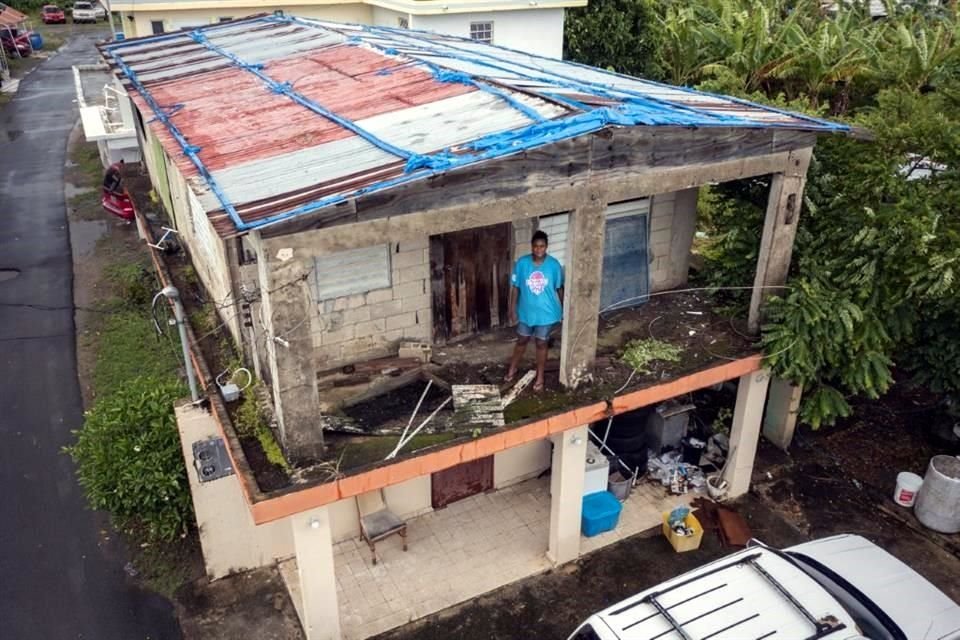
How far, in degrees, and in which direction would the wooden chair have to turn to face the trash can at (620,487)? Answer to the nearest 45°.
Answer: approximately 45° to its left

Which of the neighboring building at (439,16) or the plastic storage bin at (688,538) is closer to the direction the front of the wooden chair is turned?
the plastic storage bin

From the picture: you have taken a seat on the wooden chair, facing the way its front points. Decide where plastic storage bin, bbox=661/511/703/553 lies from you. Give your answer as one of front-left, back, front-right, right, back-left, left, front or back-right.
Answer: front-left

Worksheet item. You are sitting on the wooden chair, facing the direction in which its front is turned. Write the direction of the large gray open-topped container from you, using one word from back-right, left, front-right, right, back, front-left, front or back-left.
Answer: front-left

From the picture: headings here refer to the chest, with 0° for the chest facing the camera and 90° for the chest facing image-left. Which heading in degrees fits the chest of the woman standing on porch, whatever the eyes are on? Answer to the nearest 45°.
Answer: approximately 0°

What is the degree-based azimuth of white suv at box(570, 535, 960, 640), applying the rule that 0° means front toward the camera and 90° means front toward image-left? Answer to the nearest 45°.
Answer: approximately 225°

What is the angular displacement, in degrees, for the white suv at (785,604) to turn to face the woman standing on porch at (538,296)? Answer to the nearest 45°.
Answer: approximately 135° to its left

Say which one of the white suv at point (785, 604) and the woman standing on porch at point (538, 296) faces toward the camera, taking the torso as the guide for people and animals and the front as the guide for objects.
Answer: the woman standing on porch

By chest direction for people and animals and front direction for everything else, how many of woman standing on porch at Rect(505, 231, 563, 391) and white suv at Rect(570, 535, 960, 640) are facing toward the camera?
1

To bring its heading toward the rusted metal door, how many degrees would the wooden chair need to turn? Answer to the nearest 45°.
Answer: approximately 90° to its left

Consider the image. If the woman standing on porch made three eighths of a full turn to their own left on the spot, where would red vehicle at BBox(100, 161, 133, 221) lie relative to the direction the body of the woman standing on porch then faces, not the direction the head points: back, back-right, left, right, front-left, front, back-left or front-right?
left

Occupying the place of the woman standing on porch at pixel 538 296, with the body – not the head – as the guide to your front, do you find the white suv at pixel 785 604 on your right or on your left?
on your left
